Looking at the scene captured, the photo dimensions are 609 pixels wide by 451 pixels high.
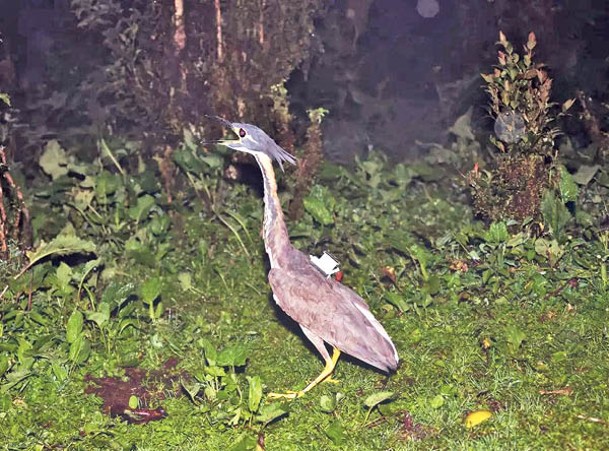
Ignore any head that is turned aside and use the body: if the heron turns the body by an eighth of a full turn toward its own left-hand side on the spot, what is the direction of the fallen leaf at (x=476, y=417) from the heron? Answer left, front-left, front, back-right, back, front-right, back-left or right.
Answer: left

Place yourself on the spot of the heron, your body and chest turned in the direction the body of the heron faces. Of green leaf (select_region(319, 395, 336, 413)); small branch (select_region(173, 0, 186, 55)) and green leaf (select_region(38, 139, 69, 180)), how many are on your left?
1

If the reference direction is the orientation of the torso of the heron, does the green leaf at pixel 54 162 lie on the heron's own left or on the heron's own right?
on the heron's own right

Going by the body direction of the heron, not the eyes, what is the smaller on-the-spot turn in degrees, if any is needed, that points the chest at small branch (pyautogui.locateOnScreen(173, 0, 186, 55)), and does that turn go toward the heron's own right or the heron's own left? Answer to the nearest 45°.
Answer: approximately 90° to the heron's own right

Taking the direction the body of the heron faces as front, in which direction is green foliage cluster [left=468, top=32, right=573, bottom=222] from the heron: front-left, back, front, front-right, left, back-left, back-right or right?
back-right

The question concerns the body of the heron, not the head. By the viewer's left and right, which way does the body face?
facing to the left of the viewer

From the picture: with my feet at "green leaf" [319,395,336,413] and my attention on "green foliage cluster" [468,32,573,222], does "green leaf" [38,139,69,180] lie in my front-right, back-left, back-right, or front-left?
front-left

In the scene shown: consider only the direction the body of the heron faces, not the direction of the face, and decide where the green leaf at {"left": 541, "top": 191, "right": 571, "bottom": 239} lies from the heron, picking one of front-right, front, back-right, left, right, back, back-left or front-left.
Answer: back-right

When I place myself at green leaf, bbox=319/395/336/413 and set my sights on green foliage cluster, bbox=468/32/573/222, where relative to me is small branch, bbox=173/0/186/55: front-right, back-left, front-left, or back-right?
front-left

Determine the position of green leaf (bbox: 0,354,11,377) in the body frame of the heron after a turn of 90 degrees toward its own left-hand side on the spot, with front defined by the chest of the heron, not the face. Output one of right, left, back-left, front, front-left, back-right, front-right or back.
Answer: right
